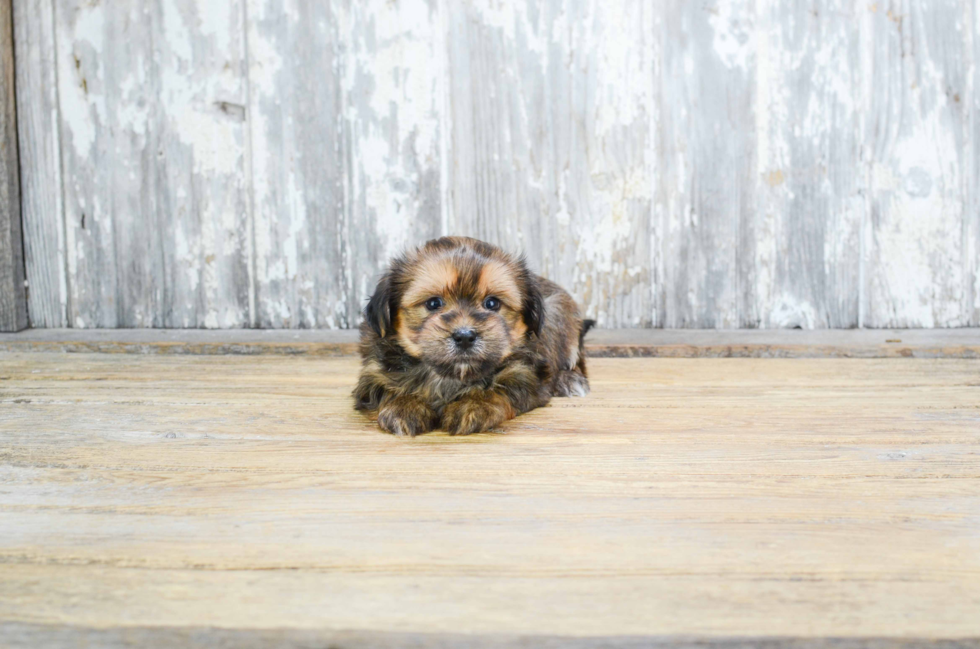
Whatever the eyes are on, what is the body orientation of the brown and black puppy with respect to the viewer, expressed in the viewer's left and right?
facing the viewer and to the left of the viewer

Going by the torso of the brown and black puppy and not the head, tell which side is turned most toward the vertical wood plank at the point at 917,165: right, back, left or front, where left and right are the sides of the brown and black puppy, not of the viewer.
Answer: back

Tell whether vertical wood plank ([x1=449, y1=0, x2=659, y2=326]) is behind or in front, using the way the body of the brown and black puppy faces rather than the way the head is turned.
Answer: behind

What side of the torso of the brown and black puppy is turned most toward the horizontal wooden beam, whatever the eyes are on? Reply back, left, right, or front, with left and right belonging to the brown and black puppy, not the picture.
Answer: back

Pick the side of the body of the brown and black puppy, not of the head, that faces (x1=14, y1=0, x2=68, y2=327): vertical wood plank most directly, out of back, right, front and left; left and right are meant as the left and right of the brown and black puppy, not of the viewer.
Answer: right

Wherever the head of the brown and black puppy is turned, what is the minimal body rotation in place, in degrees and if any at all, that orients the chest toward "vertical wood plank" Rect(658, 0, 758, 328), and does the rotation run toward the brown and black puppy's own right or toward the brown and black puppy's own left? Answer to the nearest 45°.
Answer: approximately 180°

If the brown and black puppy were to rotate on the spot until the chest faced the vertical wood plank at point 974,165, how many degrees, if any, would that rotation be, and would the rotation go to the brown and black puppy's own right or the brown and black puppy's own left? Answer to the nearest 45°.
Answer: approximately 180°
